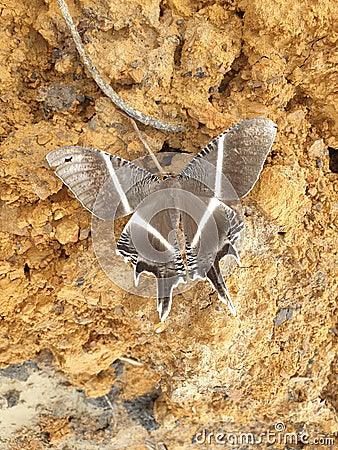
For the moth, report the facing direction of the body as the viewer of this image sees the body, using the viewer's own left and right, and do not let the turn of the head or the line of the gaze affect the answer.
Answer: facing away from the viewer
